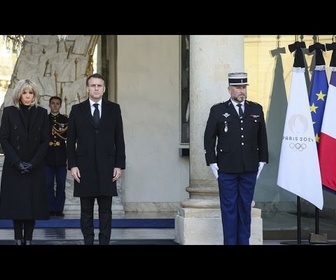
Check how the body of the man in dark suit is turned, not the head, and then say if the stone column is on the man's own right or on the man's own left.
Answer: on the man's own left

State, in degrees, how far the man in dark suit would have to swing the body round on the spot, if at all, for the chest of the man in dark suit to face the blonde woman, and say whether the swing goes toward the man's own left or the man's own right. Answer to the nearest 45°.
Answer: approximately 90° to the man's own right

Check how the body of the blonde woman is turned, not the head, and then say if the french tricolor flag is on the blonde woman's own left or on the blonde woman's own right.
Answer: on the blonde woman's own left

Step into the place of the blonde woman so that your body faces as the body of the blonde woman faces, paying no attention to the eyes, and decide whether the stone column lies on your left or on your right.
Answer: on your left

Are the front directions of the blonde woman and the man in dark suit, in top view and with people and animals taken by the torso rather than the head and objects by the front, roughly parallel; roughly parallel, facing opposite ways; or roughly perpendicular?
roughly parallel

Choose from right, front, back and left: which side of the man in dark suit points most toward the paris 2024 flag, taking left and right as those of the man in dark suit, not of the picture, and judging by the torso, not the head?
left

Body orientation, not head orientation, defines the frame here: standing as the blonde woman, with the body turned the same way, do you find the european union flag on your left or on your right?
on your left

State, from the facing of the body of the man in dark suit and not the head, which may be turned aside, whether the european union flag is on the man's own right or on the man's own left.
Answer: on the man's own left

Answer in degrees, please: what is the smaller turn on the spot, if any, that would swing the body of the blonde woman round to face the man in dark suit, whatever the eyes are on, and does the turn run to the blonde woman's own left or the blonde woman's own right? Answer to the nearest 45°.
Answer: approximately 90° to the blonde woman's own left

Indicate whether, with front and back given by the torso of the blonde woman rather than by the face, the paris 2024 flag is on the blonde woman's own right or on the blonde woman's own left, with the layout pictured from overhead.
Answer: on the blonde woman's own left

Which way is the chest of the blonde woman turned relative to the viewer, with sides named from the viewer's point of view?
facing the viewer

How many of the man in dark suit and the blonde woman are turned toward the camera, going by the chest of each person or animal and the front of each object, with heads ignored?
2

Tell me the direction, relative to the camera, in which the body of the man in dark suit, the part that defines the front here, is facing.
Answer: toward the camera
